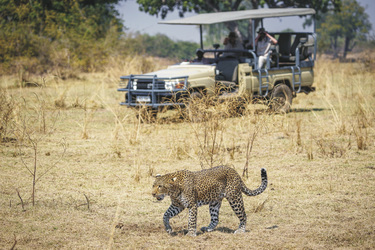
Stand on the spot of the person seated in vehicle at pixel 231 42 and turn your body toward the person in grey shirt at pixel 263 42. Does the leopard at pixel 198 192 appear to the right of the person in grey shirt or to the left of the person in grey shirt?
right

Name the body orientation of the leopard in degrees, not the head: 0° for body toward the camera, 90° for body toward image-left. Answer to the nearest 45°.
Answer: approximately 90°

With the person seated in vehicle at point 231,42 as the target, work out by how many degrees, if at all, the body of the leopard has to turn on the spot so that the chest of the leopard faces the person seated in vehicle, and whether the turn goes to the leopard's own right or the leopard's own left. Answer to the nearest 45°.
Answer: approximately 90° to the leopard's own right

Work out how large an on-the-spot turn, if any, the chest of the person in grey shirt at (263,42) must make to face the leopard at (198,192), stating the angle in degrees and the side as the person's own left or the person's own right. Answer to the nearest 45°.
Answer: approximately 45° to the person's own left

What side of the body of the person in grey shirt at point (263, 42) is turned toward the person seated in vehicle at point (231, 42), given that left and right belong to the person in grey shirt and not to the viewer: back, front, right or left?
right

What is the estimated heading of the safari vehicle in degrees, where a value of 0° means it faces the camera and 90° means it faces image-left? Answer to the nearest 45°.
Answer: approximately 45°

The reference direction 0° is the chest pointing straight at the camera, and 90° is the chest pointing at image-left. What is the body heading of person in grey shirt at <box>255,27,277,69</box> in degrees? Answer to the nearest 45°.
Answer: approximately 45°
